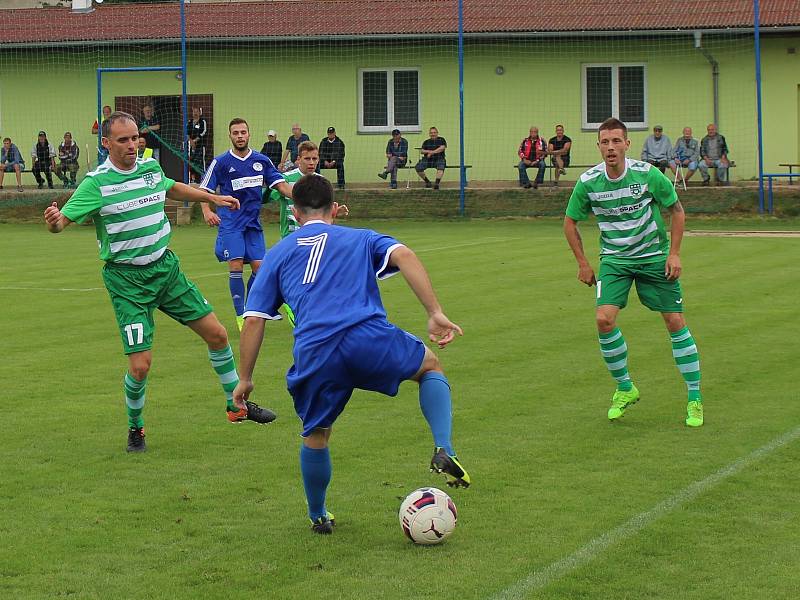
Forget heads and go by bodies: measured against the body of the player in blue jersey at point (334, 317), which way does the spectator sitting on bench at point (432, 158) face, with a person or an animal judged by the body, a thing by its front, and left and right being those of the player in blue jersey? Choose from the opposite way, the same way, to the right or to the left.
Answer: the opposite way

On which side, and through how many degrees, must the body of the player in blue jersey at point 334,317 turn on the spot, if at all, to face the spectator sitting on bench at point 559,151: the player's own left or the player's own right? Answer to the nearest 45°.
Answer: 0° — they already face them

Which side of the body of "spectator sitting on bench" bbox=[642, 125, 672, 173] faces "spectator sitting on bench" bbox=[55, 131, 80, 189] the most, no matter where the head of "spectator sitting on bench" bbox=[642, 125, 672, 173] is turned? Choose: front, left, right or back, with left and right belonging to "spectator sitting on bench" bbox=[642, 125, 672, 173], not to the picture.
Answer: right

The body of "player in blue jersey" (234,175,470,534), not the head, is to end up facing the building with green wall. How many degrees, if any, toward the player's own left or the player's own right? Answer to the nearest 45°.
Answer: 0° — they already face it

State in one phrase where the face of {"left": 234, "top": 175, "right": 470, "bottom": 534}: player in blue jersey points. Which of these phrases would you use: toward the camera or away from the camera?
away from the camera

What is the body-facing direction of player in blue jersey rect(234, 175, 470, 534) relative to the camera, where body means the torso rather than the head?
away from the camera

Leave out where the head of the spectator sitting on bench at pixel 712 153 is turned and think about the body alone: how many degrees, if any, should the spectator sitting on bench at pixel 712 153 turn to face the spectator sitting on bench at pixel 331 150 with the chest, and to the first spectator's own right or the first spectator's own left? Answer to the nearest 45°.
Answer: approximately 90° to the first spectator's own right

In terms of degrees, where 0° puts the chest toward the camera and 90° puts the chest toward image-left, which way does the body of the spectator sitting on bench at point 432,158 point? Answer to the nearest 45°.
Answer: approximately 0°

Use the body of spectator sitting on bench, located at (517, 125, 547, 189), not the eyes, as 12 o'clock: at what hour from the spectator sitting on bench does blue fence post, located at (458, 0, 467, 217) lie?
The blue fence post is roughly at 1 o'clock from the spectator sitting on bench.
